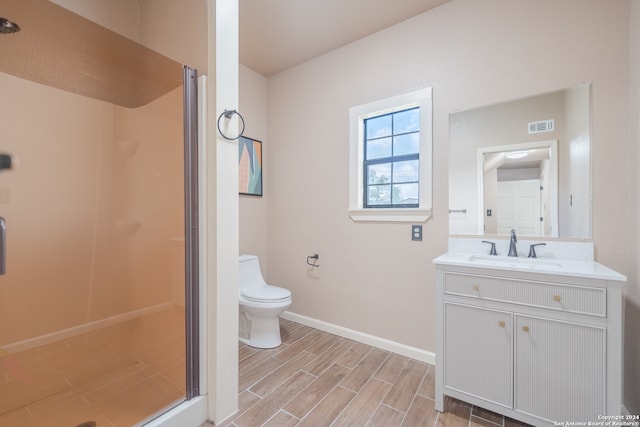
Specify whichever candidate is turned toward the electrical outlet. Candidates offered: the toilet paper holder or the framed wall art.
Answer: the framed wall art

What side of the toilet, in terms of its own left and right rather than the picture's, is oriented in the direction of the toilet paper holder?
left

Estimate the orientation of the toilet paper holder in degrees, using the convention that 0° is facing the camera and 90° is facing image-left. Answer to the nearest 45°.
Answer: approximately 45°

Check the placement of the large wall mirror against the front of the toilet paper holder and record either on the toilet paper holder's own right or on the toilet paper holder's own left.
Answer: on the toilet paper holder's own left

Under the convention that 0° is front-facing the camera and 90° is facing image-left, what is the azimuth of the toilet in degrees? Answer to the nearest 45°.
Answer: approximately 315°

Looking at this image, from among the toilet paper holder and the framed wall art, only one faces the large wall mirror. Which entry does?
the framed wall art

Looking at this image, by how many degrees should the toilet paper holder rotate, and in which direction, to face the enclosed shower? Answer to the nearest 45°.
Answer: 0° — it already faces it

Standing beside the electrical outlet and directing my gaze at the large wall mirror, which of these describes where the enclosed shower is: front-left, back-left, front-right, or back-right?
back-right

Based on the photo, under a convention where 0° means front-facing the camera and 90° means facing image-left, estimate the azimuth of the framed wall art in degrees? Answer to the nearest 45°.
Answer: approximately 315°
